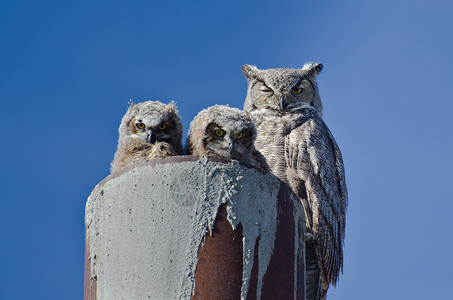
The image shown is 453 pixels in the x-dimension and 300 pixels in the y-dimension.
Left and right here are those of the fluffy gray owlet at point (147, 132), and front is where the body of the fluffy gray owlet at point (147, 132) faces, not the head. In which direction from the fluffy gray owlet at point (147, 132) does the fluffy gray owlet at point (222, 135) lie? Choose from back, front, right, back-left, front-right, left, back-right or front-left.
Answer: left

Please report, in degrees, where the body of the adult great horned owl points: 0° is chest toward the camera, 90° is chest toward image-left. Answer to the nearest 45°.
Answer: approximately 45°

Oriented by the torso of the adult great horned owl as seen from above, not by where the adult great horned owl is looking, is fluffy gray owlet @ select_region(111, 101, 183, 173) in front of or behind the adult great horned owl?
in front

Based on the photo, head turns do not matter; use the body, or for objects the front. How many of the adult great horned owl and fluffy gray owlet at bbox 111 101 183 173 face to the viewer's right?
0

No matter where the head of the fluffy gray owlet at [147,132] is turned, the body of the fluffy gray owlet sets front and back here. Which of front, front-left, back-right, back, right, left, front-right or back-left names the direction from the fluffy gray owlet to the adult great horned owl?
back-left

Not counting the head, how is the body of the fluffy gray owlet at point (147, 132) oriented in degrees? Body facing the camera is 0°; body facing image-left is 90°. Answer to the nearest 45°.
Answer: approximately 0°
